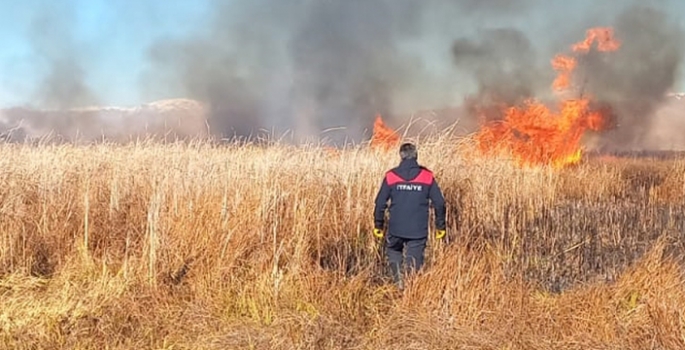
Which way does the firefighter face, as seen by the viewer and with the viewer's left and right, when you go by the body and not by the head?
facing away from the viewer
